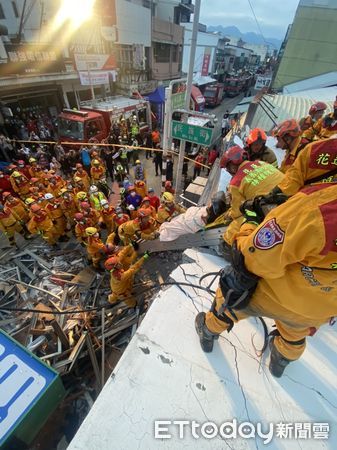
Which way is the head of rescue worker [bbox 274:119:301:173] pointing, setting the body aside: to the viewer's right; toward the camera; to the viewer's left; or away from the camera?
to the viewer's left

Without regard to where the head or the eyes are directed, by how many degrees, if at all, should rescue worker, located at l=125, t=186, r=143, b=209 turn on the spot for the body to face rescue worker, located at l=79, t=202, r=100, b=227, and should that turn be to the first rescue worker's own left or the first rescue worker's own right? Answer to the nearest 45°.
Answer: approximately 45° to the first rescue worker's own right

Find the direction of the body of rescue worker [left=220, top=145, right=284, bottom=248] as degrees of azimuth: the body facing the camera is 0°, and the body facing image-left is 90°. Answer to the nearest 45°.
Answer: approximately 90°

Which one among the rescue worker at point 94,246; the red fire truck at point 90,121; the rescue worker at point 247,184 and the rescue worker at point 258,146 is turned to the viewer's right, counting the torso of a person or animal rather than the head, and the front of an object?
the rescue worker at point 94,246

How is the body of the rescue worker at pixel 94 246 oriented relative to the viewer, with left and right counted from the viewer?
facing to the right of the viewer

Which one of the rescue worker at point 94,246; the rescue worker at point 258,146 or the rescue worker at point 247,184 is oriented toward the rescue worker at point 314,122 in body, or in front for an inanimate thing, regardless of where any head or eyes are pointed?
the rescue worker at point 94,246

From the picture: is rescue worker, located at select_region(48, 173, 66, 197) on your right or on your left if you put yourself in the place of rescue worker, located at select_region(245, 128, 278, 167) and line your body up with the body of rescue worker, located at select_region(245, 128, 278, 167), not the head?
on your right

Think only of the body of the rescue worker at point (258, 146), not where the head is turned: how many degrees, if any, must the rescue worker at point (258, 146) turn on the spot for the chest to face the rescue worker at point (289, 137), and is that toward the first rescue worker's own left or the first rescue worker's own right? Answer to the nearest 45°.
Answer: approximately 180°
